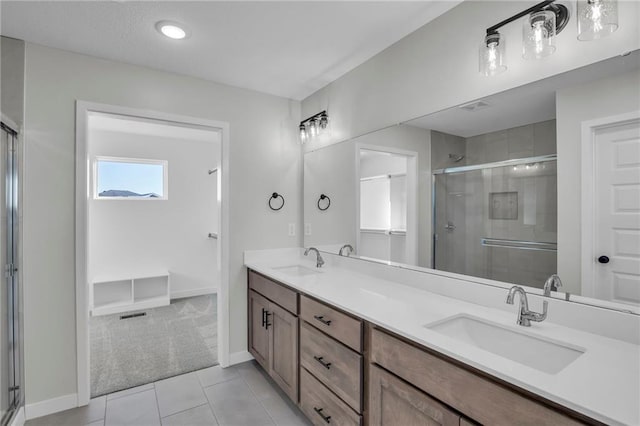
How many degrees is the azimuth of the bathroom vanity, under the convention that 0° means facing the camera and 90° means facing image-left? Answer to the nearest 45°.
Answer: approximately 45°

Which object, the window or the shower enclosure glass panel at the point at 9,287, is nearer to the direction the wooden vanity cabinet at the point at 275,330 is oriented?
the shower enclosure glass panel

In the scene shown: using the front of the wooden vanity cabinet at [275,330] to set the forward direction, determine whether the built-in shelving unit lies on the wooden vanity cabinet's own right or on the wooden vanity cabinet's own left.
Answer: on the wooden vanity cabinet's own right

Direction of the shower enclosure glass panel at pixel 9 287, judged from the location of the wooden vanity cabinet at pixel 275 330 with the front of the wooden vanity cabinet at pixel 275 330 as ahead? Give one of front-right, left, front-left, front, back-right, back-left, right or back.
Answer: front-right

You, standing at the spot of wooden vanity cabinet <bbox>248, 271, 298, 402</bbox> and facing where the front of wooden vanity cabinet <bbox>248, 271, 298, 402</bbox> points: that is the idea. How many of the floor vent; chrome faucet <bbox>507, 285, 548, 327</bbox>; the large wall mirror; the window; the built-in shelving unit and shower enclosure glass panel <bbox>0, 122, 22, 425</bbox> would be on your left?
2

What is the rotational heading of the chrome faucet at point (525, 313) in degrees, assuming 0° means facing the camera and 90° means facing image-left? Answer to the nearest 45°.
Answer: approximately 45°

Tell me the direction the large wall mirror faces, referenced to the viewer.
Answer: facing the viewer and to the left of the viewer

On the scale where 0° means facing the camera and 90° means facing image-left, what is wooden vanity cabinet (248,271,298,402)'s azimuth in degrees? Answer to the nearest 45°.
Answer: approximately 45°

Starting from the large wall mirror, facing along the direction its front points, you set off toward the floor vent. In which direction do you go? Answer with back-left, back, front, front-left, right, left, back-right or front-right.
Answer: front-right
